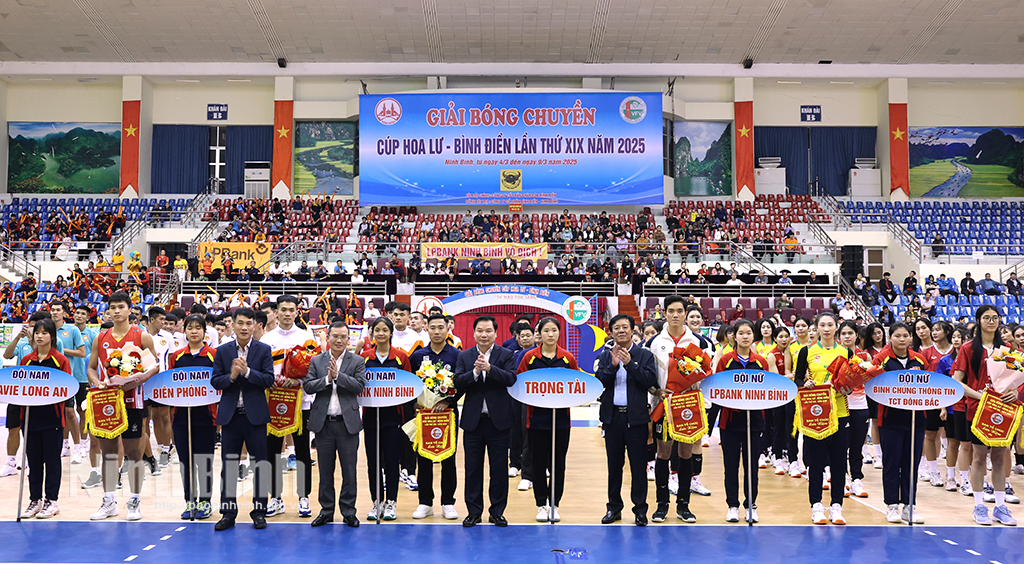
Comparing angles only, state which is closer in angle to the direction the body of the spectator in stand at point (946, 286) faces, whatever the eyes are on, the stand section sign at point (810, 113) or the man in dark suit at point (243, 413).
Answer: the man in dark suit

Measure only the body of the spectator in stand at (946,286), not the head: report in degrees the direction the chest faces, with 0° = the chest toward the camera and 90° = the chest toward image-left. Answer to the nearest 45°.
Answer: approximately 45°

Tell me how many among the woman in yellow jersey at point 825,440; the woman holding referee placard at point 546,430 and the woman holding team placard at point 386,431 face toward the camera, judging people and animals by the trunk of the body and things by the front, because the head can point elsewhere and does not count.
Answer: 3

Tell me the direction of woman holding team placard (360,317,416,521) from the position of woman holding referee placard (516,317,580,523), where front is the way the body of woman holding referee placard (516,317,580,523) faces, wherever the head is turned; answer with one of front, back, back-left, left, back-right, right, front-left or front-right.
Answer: right

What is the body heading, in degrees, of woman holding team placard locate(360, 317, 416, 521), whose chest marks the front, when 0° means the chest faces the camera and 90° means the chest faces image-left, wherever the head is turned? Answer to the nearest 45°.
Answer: approximately 0°

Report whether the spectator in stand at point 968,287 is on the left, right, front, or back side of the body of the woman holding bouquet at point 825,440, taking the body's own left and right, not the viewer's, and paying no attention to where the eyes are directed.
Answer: back

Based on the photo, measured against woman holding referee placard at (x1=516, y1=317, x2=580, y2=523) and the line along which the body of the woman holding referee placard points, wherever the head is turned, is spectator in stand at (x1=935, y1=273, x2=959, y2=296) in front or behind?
behind

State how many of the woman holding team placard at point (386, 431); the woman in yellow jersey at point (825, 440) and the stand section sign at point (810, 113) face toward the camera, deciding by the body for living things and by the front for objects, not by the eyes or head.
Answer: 3

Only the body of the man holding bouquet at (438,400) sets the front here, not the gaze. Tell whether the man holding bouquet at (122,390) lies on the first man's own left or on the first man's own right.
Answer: on the first man's own right

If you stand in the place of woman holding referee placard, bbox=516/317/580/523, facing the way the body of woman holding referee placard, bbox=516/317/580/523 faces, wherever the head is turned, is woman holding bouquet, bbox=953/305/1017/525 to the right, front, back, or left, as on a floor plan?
left

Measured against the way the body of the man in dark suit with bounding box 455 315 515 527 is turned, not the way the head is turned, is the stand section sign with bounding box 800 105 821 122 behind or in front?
behind
